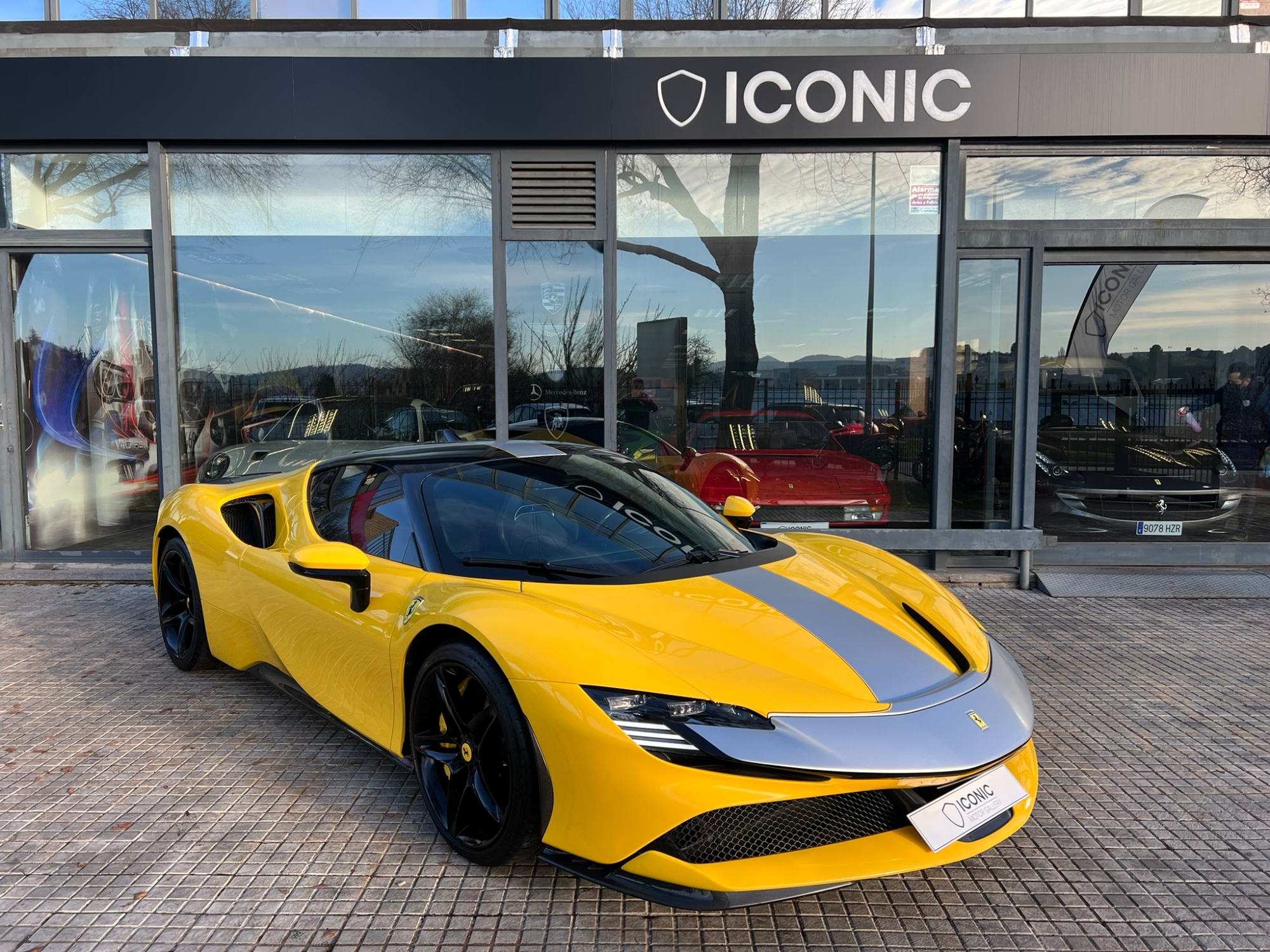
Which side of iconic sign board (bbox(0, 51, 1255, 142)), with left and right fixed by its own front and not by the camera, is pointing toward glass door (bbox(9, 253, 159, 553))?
right

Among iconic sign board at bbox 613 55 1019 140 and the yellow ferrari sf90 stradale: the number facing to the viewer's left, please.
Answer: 0

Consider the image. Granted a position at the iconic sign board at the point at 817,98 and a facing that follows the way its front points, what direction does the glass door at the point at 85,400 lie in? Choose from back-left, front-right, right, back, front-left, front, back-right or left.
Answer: right

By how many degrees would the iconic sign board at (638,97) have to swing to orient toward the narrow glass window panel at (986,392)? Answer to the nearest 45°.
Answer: approximately 90° to its left

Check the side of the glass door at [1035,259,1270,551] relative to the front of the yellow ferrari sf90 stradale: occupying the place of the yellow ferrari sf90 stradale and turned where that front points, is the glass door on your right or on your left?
on your left

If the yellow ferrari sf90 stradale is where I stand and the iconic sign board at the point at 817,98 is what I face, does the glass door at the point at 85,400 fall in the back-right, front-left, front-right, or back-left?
front-left

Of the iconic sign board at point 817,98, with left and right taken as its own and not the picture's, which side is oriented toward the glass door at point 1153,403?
left

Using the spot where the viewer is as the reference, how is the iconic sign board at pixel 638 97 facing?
facing the viewer

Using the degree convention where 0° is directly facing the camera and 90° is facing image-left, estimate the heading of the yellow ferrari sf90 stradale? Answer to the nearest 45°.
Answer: approximately 315°

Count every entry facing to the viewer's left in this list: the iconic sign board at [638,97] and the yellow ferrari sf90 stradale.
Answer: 0

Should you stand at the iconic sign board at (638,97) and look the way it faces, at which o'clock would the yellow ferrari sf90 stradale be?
The yellow ferrari sf90 stradale is roughly at 12 o'clock from the iconic sign board.

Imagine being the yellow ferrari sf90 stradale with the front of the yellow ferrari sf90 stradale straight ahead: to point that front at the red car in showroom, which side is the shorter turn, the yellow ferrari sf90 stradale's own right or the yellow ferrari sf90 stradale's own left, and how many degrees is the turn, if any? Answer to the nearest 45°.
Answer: approximately 135° to the yellow ferrari sf90 stradale's own left
